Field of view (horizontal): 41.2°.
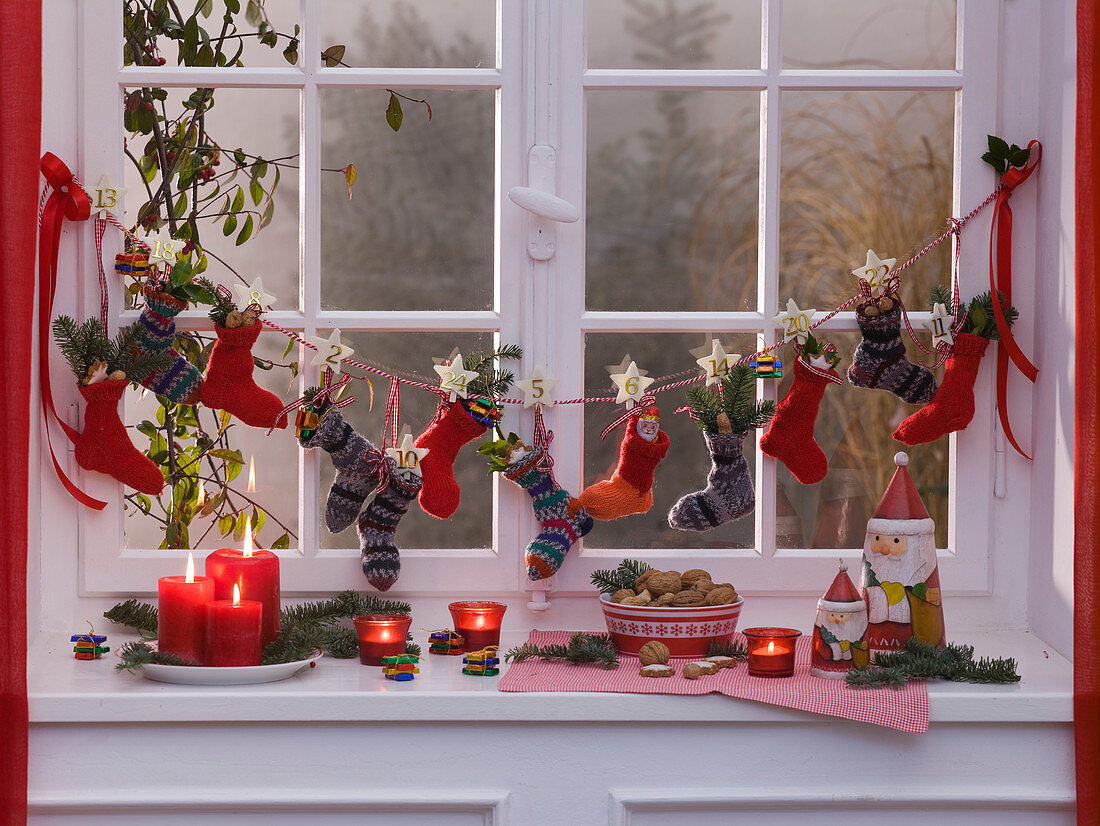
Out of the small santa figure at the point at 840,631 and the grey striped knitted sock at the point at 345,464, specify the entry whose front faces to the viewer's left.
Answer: the grey striped knitted sock

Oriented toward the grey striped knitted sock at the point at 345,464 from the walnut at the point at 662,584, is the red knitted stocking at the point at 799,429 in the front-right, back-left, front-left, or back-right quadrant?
back-right

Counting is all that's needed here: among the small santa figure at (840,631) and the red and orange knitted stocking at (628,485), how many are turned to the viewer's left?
1

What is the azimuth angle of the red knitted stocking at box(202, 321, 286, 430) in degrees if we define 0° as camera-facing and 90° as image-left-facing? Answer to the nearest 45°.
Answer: approximately 270°

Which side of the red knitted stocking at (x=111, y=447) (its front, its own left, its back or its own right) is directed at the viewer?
right

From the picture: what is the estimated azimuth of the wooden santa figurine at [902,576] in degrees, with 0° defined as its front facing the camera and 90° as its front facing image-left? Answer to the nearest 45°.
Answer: approximately 45°
